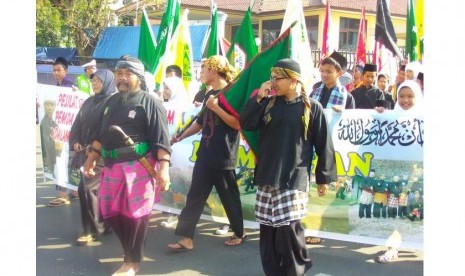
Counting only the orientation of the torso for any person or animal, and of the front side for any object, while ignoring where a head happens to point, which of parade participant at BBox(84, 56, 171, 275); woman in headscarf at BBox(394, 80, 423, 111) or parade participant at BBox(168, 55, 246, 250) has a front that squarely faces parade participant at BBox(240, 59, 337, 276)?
the woman in headscarf

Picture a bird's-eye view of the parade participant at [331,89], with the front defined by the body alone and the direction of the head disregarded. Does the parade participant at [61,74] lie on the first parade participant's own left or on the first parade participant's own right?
on the first parade participant's own right

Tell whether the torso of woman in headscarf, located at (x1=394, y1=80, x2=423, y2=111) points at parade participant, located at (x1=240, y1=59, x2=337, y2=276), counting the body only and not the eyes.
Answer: yes

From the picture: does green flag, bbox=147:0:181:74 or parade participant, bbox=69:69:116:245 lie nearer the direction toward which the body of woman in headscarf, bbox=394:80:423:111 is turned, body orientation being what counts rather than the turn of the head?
the parade participant

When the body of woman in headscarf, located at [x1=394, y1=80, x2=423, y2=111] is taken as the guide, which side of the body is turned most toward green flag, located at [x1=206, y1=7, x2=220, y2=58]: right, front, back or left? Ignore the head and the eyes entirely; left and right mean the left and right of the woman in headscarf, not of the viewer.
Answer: right

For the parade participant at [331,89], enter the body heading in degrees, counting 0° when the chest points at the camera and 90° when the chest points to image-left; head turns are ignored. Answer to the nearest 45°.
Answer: approximately 45°

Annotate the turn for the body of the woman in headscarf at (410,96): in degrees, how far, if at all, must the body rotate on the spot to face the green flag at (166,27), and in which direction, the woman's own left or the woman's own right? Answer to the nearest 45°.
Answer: approximately 90° to the woman's own right

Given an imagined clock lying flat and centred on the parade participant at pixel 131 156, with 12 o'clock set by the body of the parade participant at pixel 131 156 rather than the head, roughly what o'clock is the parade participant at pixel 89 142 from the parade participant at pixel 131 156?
the parade participant at pixel 89 142 is roughly at 4 o'clock from the parade participant at pixel 131 156.
